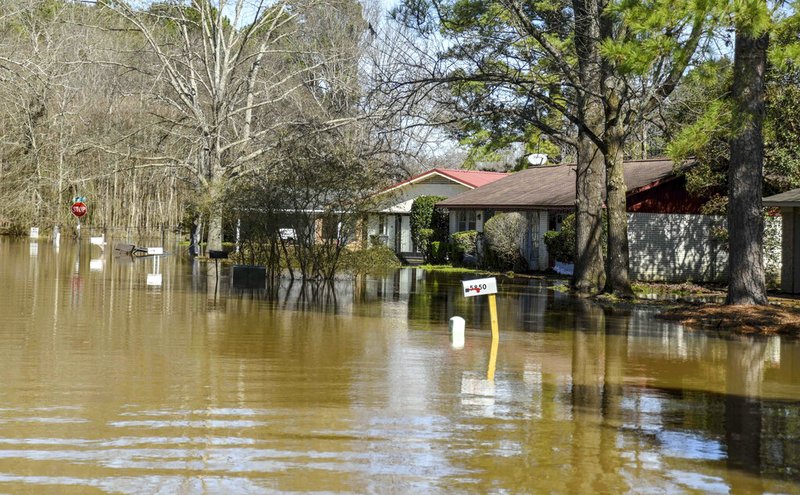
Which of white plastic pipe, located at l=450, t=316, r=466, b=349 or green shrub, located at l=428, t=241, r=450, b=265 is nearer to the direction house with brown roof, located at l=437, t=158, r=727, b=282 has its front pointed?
the white plastic pipe

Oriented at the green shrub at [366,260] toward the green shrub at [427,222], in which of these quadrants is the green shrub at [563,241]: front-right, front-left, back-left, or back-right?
front-right

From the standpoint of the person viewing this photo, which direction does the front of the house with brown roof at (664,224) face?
facing the viewer and to the left of the viewer

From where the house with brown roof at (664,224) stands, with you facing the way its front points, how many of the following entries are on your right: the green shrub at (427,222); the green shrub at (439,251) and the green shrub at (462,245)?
3

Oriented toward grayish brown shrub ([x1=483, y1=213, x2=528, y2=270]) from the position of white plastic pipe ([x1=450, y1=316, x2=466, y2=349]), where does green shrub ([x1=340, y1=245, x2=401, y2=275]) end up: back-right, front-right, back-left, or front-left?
front-left

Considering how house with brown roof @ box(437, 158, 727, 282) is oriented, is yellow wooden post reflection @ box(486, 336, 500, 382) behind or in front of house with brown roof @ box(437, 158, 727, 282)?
in front
